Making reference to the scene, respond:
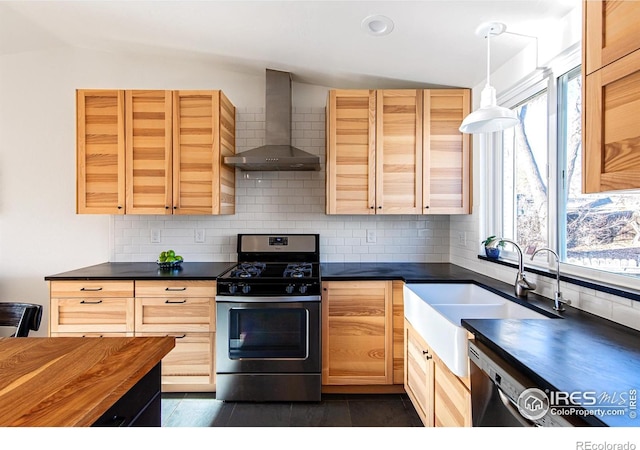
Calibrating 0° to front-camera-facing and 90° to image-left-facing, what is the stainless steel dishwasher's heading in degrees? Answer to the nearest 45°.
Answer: approximately 45°

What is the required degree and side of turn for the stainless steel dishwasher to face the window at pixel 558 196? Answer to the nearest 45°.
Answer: approximately 135° to its right

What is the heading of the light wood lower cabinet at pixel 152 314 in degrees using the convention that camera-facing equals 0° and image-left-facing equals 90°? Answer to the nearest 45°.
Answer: approximately 0°

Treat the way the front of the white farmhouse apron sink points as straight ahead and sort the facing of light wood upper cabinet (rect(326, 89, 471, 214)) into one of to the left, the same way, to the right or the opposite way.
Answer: to the left

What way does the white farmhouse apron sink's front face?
to the viewer's left

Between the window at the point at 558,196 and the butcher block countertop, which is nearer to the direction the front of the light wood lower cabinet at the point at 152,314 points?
the butcher block countertop
